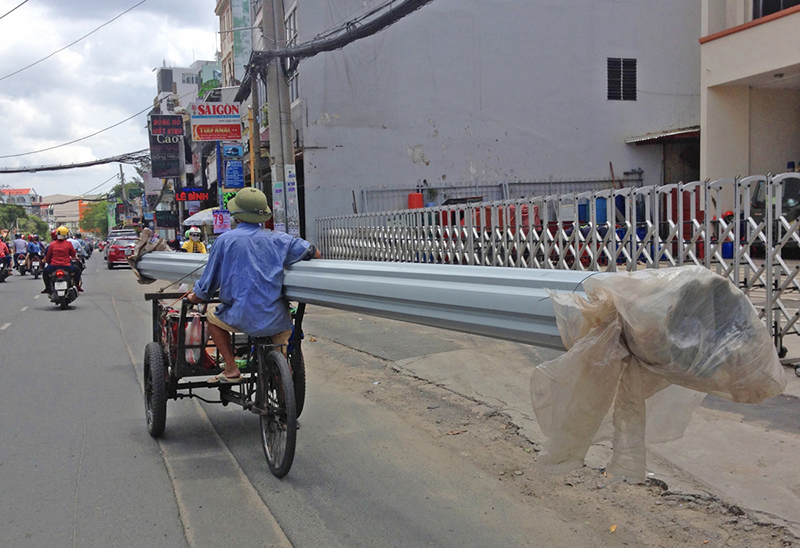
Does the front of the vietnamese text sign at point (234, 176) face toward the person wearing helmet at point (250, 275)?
yes

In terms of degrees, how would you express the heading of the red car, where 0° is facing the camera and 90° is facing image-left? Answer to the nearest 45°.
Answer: approximately 180°

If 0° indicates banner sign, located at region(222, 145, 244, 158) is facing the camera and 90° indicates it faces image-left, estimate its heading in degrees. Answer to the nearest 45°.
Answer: approximately 0°

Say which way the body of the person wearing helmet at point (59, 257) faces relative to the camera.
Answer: away from the camera

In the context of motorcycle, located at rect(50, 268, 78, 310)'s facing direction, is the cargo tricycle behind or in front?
behind

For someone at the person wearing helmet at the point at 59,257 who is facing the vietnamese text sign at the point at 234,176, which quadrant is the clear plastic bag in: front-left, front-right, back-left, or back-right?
back-right

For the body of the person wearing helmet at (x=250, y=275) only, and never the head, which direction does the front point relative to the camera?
away from the camera

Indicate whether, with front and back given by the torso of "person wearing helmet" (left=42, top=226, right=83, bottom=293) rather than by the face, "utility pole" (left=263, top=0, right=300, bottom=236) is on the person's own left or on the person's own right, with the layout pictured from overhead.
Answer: on the person's own right

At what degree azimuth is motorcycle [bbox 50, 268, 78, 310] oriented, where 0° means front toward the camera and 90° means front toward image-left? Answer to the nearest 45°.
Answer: approximately 180°
